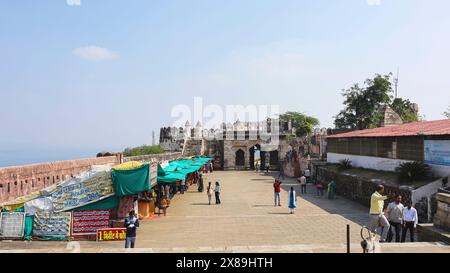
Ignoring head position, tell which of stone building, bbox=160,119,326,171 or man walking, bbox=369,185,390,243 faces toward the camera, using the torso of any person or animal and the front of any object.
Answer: the stone building

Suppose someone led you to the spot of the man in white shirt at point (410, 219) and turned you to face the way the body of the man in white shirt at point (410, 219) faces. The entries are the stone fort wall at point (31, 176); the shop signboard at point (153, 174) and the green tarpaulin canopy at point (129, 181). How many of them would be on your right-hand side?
3

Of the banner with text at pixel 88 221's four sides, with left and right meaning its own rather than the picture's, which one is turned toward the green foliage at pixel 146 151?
back

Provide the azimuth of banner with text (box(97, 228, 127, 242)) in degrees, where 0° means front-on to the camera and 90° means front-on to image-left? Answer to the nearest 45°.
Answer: approximately 0°

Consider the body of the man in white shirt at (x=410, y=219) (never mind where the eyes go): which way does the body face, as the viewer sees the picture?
toward the camera

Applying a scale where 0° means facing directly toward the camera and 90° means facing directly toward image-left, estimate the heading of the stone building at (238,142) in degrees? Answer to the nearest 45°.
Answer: approximately 0°

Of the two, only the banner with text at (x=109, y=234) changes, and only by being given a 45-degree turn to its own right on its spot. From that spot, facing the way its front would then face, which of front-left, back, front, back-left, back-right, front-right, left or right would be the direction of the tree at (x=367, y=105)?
back

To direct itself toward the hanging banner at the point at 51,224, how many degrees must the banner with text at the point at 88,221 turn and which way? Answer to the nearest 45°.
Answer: approximately 90° to its right

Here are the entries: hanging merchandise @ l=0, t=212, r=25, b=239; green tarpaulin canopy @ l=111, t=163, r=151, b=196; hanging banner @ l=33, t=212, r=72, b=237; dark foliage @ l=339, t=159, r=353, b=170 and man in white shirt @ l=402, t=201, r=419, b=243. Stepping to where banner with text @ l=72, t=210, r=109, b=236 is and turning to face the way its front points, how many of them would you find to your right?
2

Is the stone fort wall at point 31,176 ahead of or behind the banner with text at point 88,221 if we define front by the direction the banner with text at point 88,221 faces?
behind

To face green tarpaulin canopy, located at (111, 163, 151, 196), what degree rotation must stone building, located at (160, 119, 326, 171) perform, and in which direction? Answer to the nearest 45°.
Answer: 0° — it already faces it

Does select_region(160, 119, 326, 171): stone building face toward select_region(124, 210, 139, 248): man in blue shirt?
yes

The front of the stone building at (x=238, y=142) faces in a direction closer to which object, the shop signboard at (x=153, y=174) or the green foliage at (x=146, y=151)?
the shop signboard

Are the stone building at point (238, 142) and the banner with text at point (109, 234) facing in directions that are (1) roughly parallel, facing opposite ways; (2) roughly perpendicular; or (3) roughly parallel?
roughly parallel
